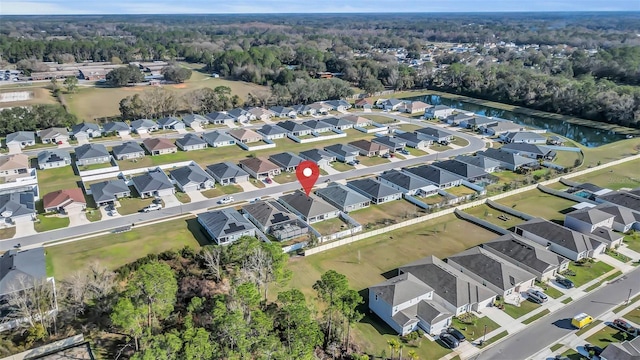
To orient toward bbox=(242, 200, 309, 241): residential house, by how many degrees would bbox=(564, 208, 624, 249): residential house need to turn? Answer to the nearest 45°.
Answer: approximately 90° to its right

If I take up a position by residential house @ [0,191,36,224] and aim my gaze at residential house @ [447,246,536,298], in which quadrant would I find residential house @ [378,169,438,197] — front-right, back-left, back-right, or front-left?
front-left

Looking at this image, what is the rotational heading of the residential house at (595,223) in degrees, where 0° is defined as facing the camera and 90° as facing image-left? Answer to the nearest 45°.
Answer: approximately 315°

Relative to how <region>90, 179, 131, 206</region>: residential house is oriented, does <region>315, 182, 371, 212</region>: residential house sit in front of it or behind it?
in front

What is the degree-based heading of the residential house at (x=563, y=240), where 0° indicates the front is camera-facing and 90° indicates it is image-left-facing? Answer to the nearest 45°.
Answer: approximately 315°

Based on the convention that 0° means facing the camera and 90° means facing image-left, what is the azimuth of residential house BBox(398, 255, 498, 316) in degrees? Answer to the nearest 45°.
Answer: approximately 315°

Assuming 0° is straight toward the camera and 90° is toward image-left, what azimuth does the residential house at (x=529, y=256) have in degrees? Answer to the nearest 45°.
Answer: approximately 315°

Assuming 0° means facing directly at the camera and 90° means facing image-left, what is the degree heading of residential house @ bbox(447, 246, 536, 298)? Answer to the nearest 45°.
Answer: approximately 315°

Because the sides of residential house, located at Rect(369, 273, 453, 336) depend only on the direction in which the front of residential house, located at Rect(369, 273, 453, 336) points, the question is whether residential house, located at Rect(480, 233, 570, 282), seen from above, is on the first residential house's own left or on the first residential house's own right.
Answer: on the first residential house's own left

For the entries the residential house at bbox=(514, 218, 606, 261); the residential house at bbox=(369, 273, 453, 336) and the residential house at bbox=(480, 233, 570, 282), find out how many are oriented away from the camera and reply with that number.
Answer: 0

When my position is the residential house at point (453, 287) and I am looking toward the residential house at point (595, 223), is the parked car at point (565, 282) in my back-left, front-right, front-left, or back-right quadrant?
front-right

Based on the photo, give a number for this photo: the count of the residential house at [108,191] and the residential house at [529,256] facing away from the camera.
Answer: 0

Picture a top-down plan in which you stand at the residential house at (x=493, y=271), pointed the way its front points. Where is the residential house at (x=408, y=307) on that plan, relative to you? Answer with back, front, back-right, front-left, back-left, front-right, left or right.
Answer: right

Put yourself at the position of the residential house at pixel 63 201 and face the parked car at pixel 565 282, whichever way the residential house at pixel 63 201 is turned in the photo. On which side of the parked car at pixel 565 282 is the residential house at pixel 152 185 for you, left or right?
left

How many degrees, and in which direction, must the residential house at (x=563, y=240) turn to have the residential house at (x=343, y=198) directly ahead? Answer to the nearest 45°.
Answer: approximately 135° to its right
